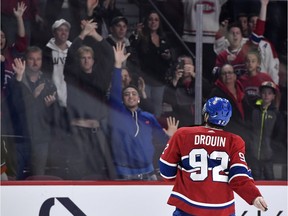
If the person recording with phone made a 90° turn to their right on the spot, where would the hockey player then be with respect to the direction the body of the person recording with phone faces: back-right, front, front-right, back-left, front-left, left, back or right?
left

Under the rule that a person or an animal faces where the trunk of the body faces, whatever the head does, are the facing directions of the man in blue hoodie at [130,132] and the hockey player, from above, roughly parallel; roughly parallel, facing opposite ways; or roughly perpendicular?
roughly parallel, facing opposite ways

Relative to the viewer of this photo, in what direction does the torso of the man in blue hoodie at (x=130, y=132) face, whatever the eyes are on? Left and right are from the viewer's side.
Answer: facing the viewer

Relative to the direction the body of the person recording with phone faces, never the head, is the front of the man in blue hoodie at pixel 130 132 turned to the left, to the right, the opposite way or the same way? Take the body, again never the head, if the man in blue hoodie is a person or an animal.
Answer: the same way

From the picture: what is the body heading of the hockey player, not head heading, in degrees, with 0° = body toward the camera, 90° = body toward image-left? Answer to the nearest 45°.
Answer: approximately 180°

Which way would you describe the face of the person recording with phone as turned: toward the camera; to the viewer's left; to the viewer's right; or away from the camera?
toward the camera

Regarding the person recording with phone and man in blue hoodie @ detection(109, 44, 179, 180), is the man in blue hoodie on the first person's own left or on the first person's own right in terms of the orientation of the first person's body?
on the first person's own right

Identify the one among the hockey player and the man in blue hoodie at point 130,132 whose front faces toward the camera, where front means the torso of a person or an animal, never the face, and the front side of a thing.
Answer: the man in blue hoodie

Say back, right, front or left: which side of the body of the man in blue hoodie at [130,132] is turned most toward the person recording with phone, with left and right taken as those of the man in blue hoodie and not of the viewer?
left
